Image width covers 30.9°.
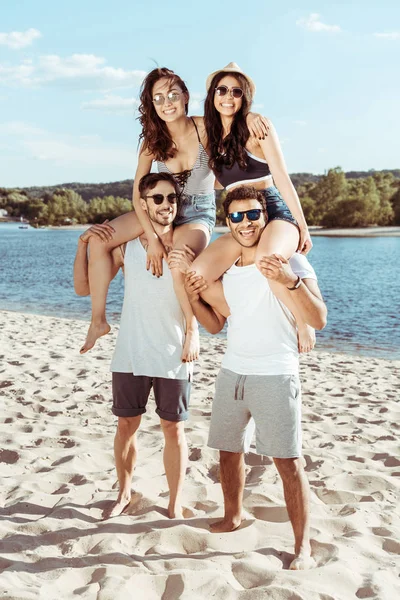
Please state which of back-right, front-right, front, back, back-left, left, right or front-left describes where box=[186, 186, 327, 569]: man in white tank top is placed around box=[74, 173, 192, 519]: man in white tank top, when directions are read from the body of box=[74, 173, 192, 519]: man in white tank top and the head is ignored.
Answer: front-left

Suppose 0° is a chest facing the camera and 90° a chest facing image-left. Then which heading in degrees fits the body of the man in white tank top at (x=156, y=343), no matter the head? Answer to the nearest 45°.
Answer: approximately 0°
